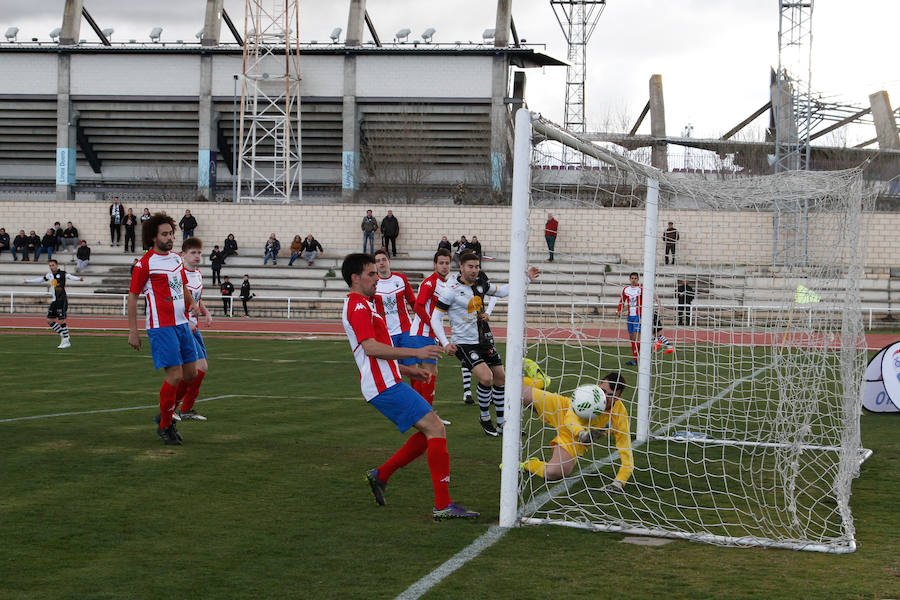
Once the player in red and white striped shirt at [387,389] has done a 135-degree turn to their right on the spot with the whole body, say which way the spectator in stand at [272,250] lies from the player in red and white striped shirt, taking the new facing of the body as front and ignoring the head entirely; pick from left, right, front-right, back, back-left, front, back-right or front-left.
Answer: back-right

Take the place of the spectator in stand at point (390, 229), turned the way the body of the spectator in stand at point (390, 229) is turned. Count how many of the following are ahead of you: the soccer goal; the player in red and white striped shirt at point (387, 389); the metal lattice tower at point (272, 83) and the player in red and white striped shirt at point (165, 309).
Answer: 3

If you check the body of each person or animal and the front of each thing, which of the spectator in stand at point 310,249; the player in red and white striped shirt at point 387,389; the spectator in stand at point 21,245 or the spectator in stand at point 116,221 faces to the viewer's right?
the player in red and white striped shirt

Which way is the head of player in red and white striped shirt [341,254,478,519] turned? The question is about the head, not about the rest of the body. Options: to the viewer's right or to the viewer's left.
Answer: to the viewer's right

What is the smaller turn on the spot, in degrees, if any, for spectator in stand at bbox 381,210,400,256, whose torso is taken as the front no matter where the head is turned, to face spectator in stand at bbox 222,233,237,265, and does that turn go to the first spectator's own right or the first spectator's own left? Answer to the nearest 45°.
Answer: approximately 90° to the first spectator's own right

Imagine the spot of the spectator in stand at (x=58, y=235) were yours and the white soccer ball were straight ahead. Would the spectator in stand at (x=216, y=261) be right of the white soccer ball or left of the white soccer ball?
left

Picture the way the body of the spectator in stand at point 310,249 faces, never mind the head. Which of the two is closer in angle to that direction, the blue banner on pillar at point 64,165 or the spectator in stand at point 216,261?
the spectator in stand

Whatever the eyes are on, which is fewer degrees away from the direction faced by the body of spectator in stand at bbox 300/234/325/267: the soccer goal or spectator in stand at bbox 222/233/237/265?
the soccer goal

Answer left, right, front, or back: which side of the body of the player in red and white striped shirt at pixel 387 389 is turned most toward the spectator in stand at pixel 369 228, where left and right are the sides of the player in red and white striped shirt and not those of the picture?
left

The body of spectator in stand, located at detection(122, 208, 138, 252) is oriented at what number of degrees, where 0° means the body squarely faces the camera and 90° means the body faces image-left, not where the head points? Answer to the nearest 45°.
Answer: approximately 0°
